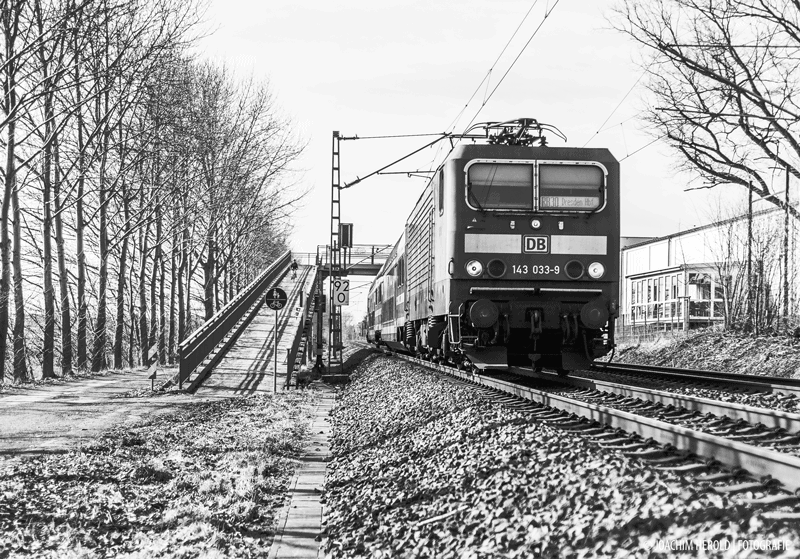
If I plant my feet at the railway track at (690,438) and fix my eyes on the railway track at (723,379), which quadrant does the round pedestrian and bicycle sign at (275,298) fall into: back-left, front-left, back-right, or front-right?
front-left

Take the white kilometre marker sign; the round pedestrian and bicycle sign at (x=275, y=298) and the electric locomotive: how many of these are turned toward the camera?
3

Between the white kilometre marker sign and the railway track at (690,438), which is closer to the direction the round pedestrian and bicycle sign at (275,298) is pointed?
the railway track

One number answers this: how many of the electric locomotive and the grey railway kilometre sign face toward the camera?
2

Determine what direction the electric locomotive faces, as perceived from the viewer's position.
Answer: facing the viewer

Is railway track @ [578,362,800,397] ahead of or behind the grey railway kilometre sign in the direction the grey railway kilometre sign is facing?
ahead

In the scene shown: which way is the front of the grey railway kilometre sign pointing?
toward the camera

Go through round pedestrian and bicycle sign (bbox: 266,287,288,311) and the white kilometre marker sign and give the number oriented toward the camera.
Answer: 2

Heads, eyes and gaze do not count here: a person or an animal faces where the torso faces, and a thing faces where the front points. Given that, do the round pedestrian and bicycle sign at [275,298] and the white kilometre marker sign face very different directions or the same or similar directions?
same or similar directions

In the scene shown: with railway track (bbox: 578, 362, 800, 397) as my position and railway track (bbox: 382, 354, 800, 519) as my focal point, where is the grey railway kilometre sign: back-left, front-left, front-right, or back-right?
back-right

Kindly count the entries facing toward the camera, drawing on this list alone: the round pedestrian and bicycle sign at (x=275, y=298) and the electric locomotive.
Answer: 2

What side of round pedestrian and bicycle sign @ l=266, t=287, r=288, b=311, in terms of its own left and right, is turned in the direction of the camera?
front

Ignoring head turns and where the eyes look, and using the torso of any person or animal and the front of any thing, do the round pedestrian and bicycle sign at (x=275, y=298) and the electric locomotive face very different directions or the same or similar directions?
same or similar directions
